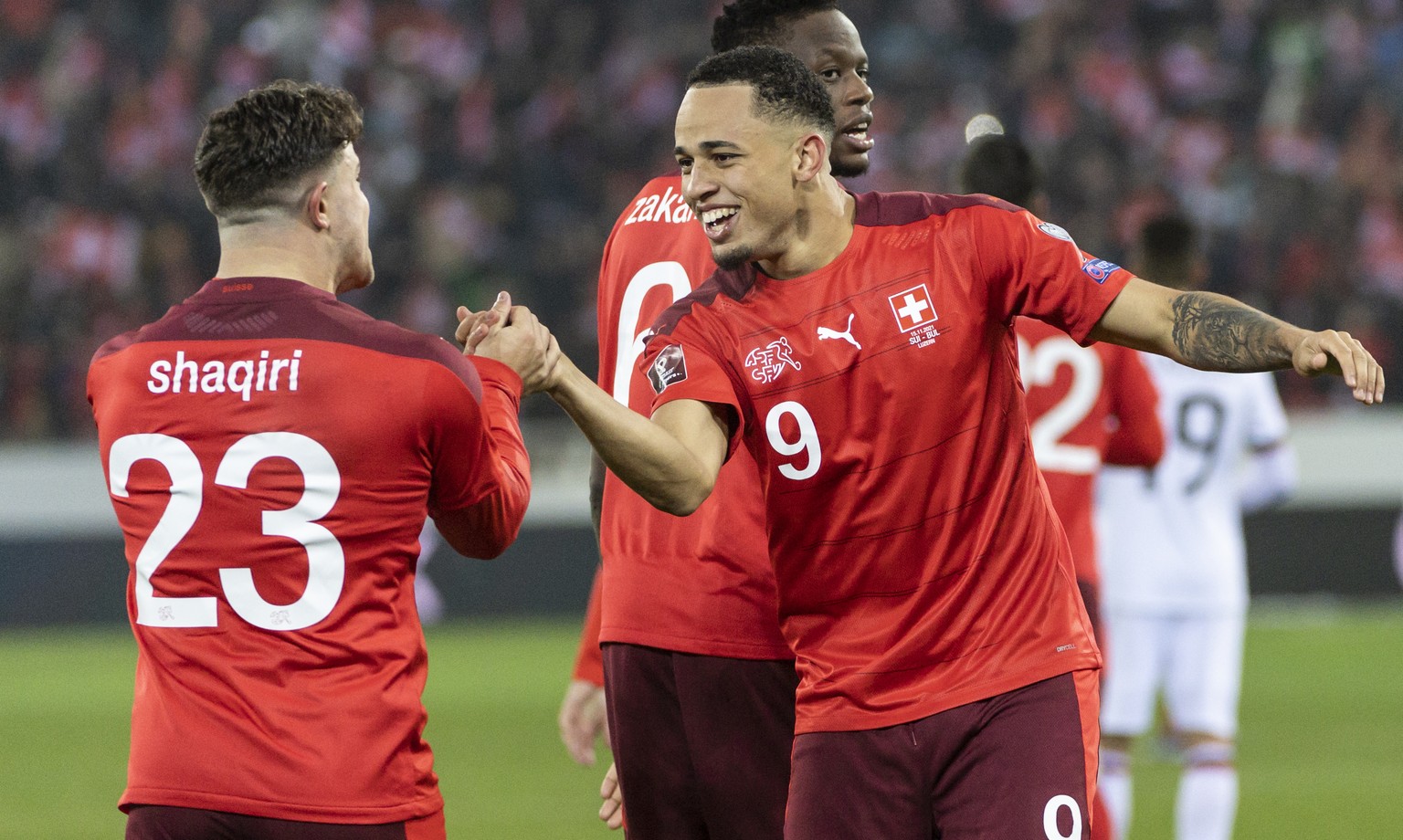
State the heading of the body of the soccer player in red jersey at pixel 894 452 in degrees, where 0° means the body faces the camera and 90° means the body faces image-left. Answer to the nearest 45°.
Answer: approximately 45°

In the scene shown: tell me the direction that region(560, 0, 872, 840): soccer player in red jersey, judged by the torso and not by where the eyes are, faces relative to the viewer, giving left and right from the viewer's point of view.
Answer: facing away from the viewer and to the right of the viewer

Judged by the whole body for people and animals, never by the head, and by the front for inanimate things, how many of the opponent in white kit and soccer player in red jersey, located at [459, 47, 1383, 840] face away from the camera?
1

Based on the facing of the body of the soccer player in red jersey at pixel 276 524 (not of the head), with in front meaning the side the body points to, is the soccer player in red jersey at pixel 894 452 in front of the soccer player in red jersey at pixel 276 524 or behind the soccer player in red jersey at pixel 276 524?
in front

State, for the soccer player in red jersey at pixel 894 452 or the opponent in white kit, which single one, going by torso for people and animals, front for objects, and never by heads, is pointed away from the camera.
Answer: the opponent in white kit

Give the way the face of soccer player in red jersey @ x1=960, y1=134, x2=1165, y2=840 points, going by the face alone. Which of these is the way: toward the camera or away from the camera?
away from the camera

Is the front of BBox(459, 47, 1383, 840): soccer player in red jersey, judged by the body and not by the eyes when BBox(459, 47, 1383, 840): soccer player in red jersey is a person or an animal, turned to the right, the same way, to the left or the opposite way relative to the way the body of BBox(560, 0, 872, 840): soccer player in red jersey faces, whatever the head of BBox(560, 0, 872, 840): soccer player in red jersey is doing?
the opposite way

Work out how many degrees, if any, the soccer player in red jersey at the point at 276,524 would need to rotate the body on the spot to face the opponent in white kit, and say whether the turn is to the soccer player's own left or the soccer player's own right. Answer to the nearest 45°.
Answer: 0° — they already face them

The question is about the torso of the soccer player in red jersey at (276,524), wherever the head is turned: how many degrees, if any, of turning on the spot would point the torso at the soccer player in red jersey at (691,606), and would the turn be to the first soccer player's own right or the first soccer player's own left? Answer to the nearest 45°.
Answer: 0° — they already face them

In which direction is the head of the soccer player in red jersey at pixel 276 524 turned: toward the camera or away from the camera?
away from the camera

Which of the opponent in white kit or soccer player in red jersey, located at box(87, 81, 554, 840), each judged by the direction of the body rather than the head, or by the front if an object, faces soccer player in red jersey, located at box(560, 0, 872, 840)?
soccer player in red jersey, located at box(87, 81, 554, 840)

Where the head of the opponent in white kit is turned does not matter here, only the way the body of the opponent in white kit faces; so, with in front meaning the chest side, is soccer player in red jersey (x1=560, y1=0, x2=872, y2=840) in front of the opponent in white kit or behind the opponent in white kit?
behind

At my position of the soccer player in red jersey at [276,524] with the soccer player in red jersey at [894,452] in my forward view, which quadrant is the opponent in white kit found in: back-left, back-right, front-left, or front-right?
front-left
